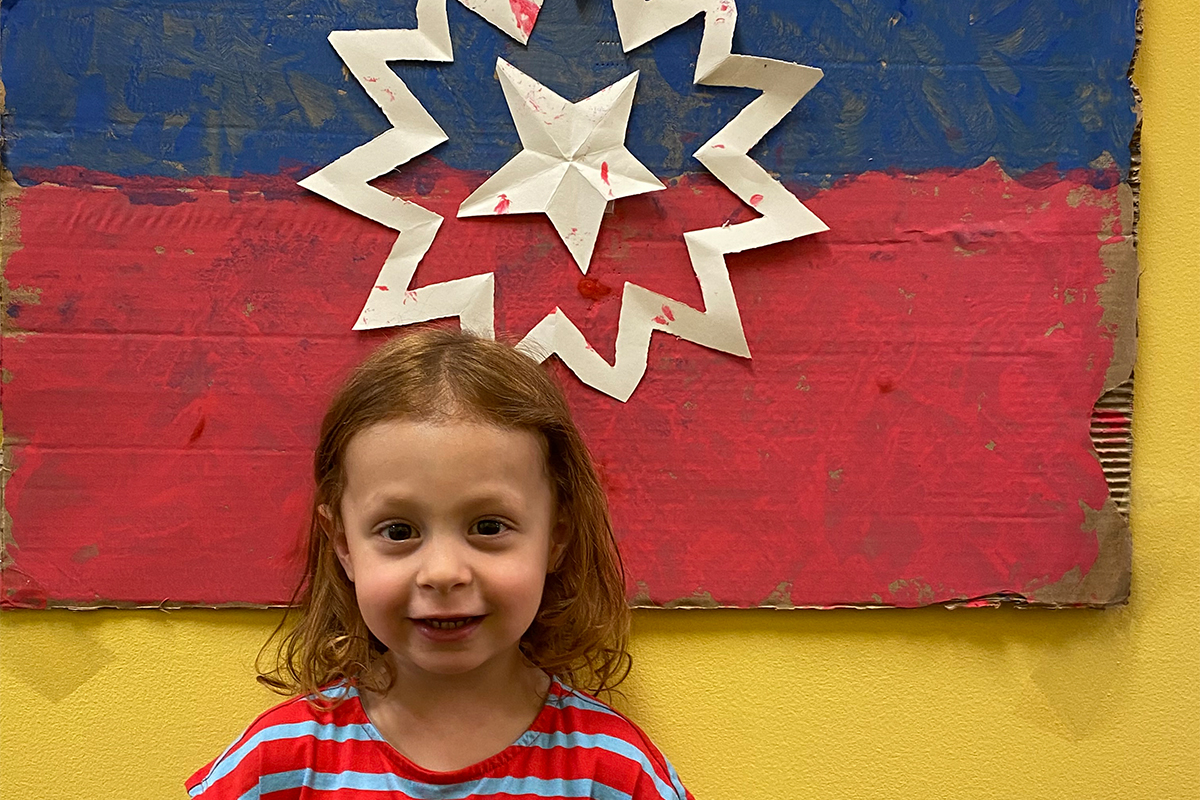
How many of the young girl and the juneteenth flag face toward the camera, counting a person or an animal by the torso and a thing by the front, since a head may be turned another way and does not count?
2

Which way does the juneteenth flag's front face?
toward the camera
